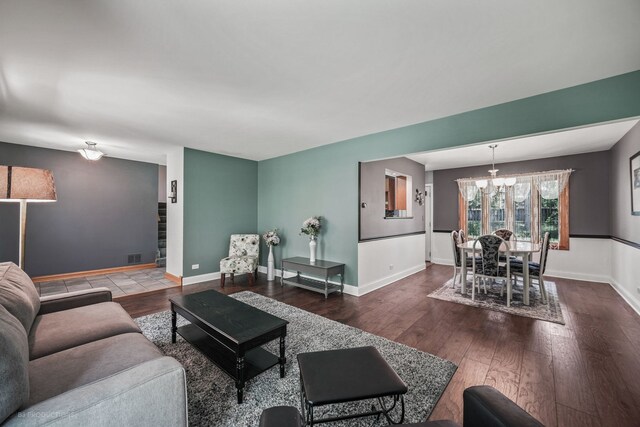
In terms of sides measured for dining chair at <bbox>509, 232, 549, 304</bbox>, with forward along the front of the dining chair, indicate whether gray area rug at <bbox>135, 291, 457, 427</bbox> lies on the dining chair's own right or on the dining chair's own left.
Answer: on the dining chair's own left

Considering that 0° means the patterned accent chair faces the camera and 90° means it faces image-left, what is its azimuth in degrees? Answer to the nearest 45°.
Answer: approximately 45°

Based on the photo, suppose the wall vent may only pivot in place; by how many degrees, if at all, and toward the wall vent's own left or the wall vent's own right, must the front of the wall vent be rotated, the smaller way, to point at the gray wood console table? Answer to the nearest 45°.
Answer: approximately 45° to the wall vent's own left

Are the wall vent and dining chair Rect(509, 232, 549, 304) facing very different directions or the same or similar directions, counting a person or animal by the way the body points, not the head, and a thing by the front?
very different directions

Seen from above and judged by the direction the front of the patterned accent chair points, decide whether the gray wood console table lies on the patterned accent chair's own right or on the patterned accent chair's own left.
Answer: on the patterned accent chair's own left

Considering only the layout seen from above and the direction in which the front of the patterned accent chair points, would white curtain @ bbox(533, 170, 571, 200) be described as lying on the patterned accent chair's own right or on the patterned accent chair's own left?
on the patterned accent chair's own left

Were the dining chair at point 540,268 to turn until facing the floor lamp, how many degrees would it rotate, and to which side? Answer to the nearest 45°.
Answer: approximately 45° to its left

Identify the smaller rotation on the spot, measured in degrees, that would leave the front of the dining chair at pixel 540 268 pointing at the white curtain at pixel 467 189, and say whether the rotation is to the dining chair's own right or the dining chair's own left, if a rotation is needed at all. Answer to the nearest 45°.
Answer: approximately 45° to the dining chair's own right

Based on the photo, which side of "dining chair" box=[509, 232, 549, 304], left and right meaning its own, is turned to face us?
left
